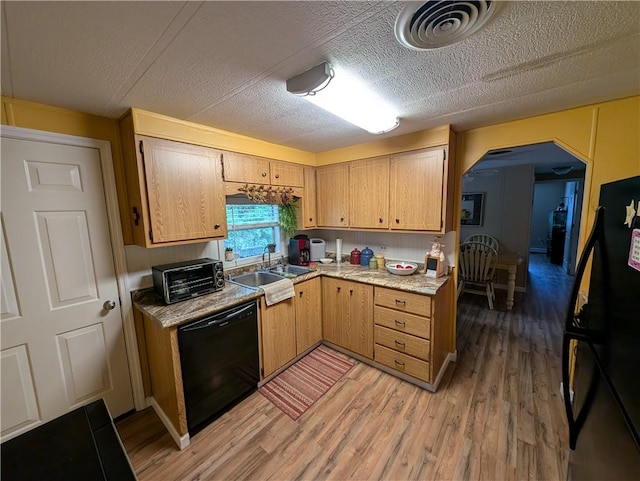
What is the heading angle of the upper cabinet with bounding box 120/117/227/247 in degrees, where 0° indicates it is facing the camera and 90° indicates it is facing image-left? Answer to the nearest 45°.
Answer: approximately 315°

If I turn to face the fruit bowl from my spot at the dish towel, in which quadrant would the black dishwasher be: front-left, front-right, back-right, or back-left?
back-right

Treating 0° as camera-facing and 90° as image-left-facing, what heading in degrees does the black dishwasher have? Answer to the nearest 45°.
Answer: approximately 315°
